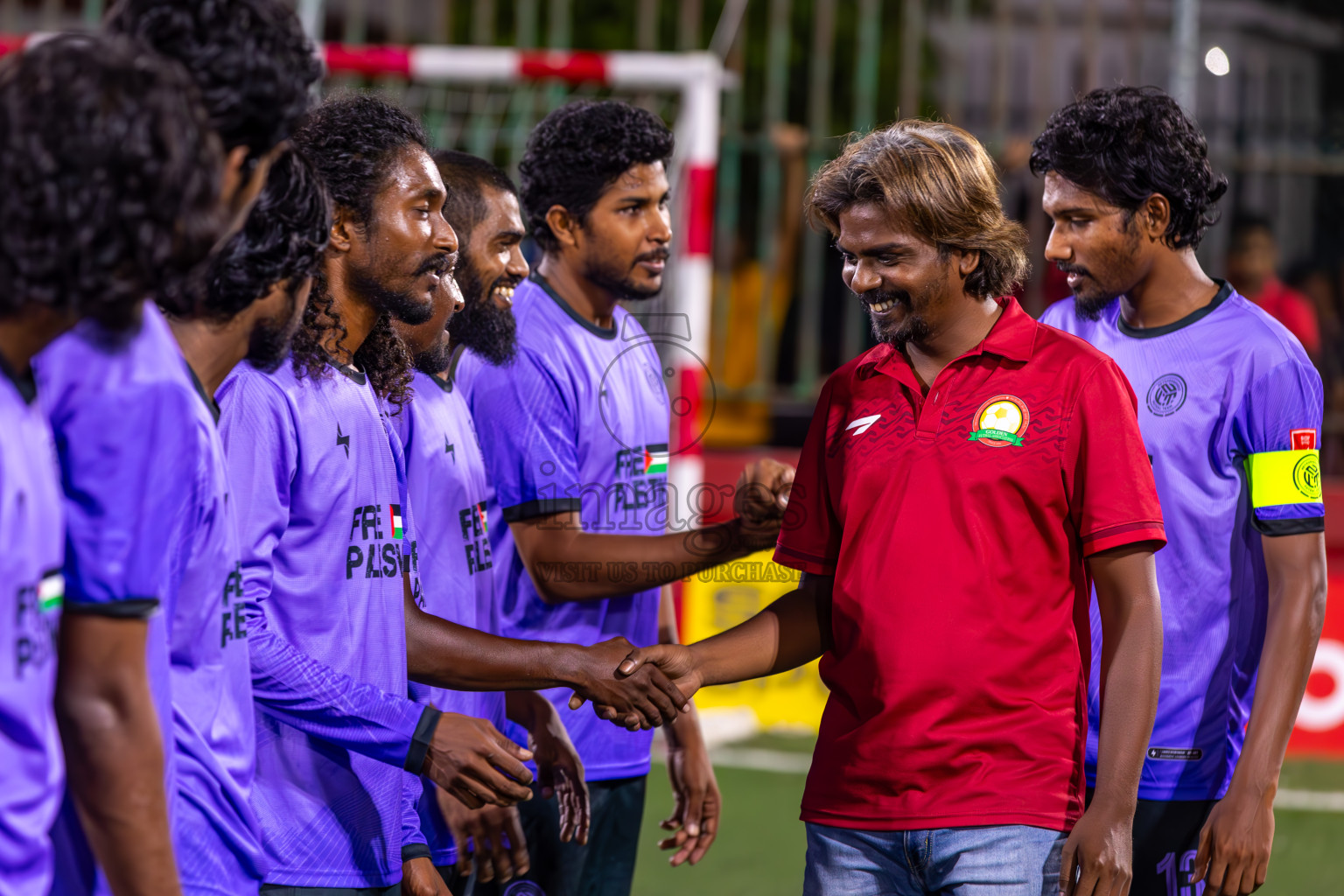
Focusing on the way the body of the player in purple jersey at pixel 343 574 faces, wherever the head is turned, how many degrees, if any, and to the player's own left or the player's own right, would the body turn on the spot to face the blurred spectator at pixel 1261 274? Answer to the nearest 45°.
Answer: approximately 90° to the player's own left

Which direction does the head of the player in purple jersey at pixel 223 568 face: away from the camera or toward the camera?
away from the camera

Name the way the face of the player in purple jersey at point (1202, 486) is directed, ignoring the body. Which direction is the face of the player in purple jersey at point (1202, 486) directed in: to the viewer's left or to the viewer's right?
to the viewer's left

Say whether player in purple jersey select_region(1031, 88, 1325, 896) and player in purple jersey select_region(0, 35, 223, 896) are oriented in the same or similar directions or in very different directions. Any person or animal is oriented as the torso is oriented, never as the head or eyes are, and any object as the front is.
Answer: very different directions

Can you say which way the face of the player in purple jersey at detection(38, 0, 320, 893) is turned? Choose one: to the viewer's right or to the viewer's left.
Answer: to the viewer's right

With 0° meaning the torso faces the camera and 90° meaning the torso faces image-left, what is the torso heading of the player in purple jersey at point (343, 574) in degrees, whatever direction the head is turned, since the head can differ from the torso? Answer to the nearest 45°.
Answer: approximately 315°

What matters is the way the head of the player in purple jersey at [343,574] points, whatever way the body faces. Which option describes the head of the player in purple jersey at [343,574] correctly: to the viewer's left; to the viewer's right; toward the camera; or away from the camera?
to the viewer's right

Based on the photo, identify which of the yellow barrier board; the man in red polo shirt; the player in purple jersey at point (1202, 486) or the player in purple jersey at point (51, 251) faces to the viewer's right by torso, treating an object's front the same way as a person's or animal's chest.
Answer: the player in purple jersey at point (51, 251)

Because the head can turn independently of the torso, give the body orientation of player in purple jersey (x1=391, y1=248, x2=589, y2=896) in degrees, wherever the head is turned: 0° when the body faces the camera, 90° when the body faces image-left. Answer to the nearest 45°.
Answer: approximately 315°

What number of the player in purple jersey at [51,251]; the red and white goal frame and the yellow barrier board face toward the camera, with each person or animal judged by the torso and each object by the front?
2

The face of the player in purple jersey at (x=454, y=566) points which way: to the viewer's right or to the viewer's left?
to the viewer's right

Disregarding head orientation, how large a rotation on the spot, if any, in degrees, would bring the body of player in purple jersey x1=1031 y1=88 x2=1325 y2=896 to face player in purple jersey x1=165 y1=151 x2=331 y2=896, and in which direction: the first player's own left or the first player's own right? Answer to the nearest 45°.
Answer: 0° — they already face them
